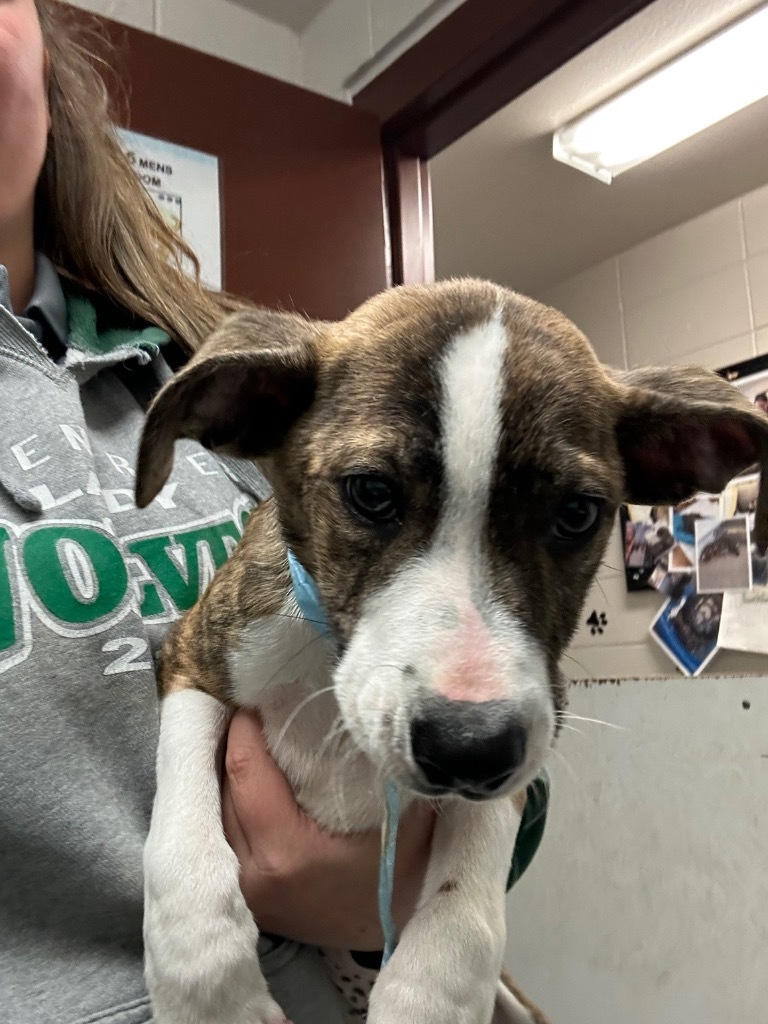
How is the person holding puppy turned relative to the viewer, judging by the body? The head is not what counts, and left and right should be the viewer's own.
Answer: facing the viewer

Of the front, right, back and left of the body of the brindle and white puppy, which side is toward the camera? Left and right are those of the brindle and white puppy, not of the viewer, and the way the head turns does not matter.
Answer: front

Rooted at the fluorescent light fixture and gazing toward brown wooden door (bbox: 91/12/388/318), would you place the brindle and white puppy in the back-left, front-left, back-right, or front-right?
front-left

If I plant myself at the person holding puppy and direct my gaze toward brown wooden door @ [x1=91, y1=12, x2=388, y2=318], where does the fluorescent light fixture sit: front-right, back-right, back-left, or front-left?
front-right

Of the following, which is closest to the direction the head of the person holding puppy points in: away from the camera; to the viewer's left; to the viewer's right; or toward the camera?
toward the camera
